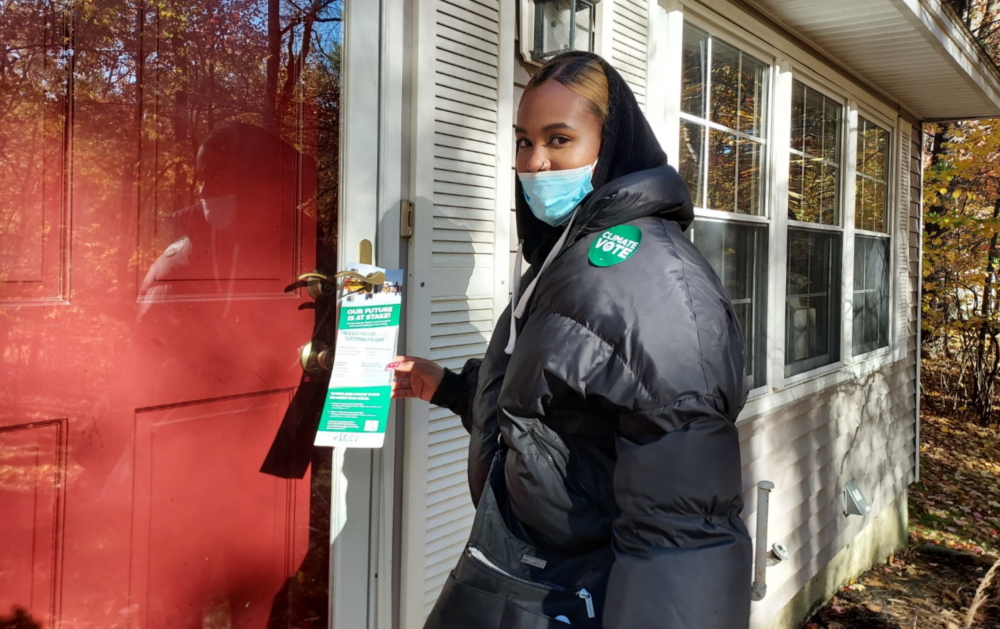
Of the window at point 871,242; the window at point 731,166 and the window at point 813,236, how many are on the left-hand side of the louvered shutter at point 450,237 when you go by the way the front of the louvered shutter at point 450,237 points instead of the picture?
3

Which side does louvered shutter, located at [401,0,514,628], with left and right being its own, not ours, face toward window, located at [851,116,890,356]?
left

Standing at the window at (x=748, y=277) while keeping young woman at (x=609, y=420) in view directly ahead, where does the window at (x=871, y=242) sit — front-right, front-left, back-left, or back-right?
back-left

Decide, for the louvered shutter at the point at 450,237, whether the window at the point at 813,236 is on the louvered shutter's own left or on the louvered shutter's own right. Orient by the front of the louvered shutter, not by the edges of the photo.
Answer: on the louvered shutter's own left

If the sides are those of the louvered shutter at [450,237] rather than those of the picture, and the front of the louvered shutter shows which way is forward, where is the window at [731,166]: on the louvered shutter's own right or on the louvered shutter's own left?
on the louvered shutter's own left

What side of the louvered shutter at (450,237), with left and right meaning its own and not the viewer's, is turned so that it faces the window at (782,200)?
left

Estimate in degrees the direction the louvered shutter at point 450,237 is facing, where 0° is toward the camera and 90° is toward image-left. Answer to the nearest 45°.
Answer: approximately 315°

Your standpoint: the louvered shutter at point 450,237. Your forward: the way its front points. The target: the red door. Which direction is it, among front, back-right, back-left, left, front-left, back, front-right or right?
right

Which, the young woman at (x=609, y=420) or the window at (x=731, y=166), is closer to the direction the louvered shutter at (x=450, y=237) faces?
the young woman

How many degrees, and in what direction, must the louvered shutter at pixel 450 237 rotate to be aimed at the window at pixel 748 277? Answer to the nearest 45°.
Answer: approximately 90° to its left
